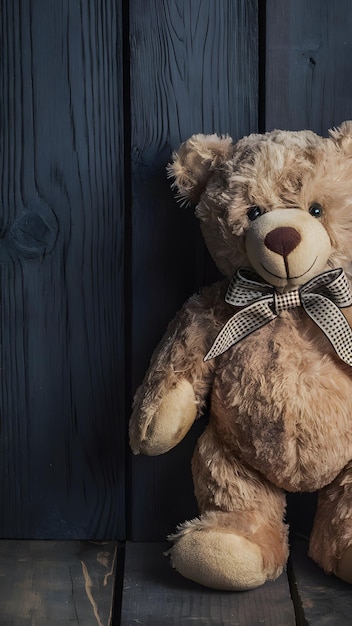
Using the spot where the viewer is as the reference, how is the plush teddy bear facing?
facing the viewer
